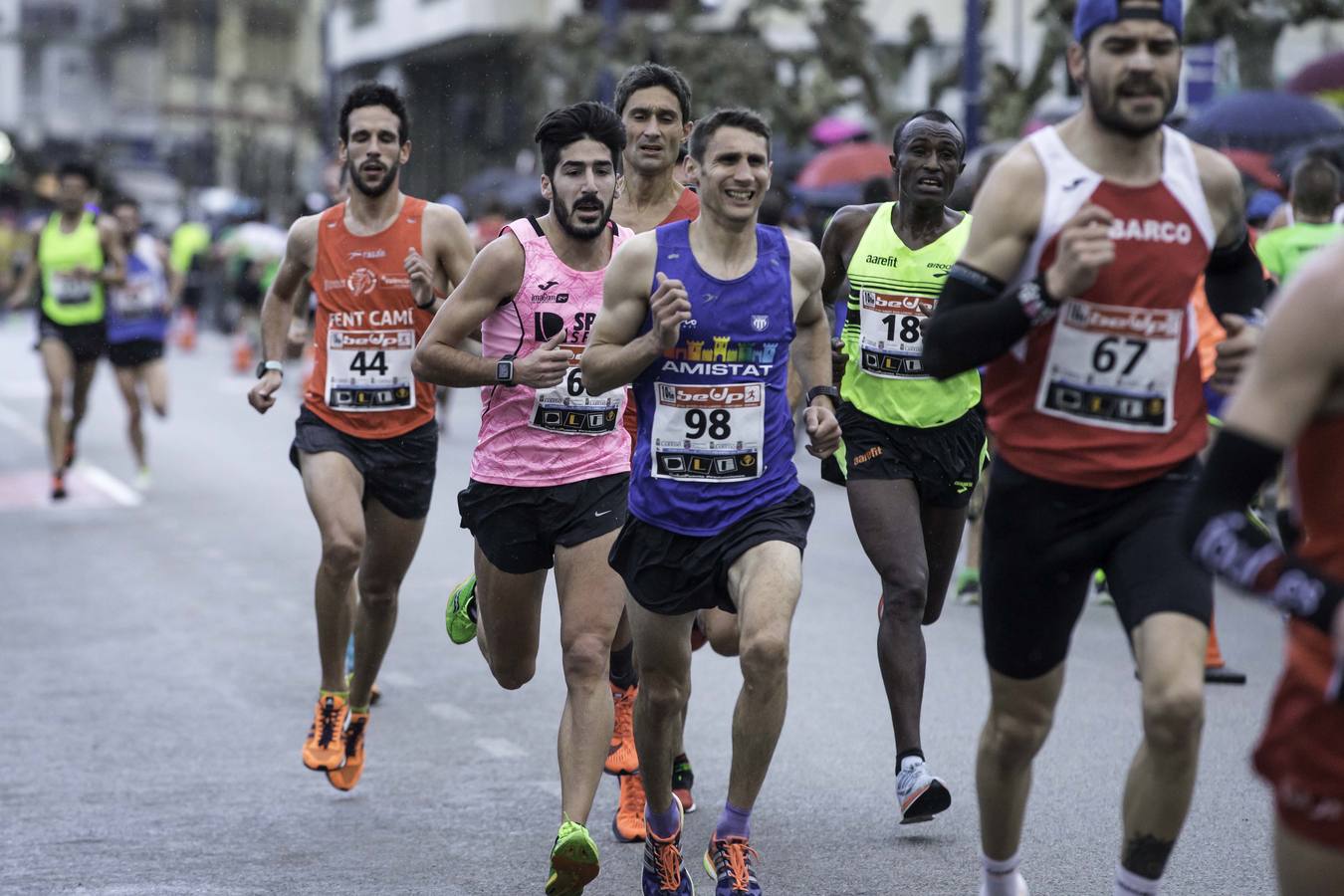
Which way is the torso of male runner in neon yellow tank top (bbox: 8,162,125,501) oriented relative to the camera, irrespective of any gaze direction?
toward the camera

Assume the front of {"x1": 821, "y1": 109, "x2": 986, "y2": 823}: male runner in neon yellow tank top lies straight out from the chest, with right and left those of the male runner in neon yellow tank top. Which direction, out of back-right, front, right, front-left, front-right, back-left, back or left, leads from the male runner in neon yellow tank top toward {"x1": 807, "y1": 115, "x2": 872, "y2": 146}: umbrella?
back

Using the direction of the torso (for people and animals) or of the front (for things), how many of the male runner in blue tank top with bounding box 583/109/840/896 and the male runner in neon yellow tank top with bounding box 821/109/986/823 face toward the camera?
2

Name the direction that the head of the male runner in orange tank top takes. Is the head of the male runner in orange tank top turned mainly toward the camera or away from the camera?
toward the camera

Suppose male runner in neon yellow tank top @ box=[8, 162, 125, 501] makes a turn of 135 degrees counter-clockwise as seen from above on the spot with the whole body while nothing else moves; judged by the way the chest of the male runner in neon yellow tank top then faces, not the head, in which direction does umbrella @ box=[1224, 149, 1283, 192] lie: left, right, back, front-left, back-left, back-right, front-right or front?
front-right

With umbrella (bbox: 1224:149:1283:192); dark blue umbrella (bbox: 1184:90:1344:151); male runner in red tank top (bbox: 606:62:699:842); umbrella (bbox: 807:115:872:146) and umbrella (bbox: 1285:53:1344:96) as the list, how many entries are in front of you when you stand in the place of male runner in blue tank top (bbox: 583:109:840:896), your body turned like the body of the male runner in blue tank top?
0

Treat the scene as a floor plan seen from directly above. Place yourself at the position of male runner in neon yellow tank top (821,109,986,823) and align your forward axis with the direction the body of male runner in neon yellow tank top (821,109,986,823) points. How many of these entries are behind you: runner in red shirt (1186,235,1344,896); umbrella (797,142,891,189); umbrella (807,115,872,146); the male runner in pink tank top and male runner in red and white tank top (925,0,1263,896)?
2

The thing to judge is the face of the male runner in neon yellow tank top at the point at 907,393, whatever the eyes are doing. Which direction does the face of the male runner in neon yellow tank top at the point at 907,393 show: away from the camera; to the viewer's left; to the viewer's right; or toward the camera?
toward the camera

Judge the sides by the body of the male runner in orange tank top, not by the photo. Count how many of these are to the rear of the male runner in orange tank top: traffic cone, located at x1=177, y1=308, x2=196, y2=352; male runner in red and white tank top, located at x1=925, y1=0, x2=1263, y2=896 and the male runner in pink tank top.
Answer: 1

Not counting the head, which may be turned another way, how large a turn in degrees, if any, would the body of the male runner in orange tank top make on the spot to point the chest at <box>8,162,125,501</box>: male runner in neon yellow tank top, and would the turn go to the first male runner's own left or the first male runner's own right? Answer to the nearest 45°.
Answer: approximately 180°

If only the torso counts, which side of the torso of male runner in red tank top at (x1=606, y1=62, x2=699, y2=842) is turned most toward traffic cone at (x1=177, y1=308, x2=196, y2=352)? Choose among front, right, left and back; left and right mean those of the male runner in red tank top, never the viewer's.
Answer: back

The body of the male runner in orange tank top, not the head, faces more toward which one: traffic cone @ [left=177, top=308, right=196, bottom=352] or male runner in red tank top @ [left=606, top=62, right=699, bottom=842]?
the male runner in red tank top

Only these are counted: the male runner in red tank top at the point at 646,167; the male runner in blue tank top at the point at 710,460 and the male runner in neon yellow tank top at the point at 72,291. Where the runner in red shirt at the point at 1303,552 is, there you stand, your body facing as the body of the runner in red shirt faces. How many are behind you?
3

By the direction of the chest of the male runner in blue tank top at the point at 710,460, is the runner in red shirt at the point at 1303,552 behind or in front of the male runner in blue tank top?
in front

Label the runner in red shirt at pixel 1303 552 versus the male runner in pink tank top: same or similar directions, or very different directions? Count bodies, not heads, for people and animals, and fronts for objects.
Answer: same or similar directions

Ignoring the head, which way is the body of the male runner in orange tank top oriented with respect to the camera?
toward the camera

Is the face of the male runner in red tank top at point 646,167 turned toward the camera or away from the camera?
toward the camera
